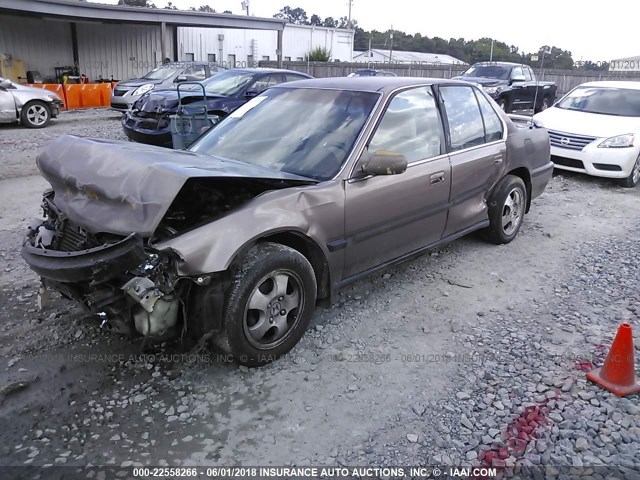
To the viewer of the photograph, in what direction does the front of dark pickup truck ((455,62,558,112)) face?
facing the viewer and to the left of the viewer

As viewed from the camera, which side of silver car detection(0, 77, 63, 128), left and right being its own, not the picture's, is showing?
right

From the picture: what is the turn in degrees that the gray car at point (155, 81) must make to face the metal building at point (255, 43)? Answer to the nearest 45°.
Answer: approximately 135° to its right

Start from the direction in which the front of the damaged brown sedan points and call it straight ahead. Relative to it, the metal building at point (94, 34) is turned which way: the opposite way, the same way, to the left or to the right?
to the left

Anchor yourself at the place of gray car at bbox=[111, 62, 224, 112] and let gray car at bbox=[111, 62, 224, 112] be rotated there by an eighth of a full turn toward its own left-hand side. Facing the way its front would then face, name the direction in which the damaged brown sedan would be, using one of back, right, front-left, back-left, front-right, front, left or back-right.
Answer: front

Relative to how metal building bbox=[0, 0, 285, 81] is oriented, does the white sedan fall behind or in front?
in front

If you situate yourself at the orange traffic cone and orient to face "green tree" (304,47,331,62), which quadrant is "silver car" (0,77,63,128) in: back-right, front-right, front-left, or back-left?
front-left

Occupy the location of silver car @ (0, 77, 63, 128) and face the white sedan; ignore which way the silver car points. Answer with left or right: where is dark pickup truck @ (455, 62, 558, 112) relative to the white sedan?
left

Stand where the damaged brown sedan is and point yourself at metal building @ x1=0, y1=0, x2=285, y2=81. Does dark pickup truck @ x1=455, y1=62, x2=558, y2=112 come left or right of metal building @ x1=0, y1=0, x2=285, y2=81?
right

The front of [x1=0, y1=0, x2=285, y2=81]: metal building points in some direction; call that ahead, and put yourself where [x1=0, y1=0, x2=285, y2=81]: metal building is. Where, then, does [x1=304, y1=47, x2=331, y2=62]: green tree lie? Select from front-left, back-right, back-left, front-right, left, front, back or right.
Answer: left

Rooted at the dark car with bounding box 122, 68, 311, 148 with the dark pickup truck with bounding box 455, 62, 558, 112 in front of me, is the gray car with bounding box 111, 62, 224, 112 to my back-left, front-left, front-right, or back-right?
front-left
